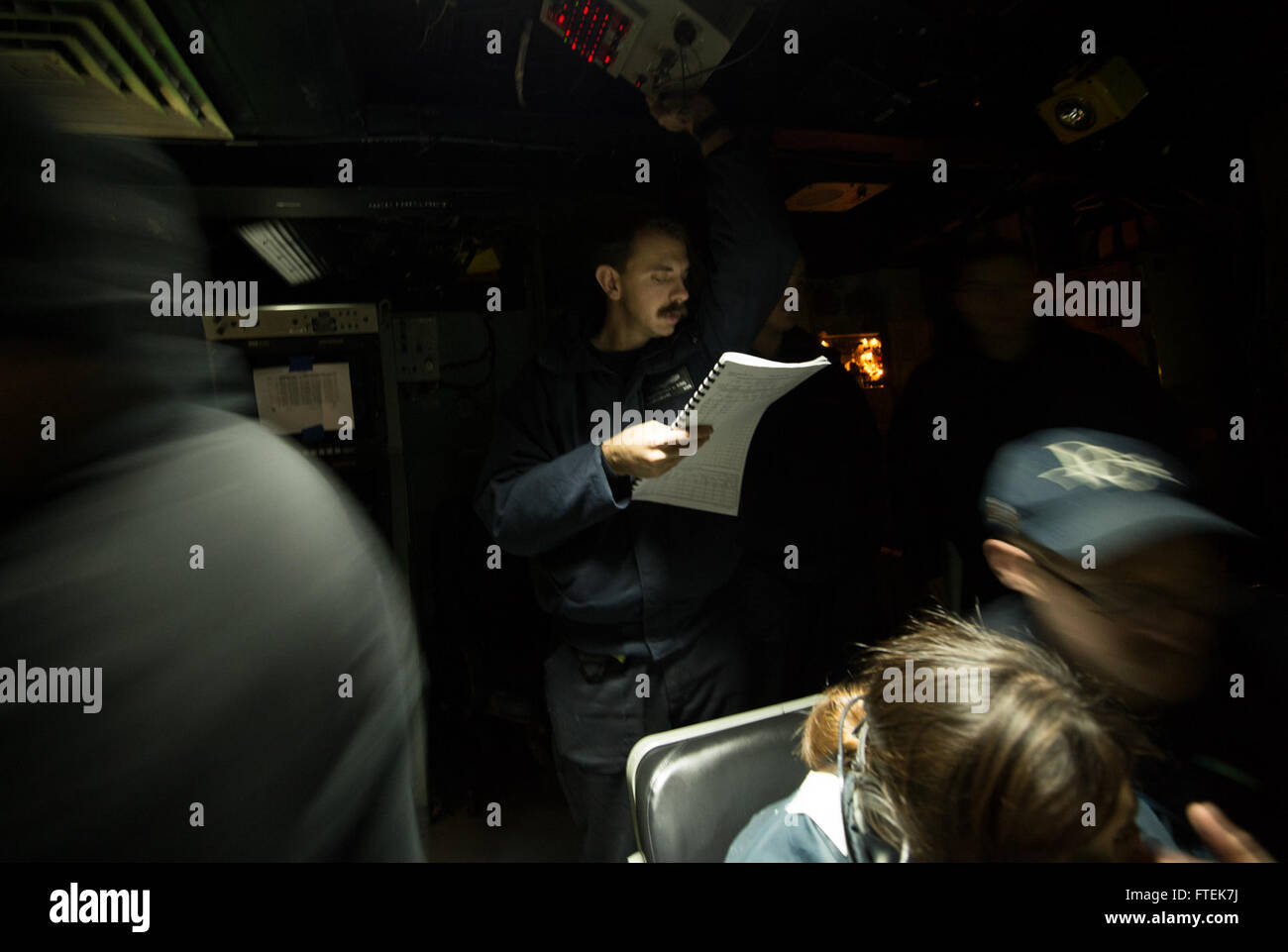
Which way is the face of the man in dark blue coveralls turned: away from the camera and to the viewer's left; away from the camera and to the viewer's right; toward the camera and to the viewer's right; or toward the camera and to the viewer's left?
toward the camera and to the viewer's right

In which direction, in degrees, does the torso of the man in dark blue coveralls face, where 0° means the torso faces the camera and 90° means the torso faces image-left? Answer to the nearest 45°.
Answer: approximately 315°

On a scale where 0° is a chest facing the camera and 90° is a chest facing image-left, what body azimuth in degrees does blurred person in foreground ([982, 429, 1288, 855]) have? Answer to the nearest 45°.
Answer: approximately 315°

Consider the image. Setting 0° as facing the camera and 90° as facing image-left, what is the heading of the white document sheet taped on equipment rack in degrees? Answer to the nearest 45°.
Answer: approximately 0°
